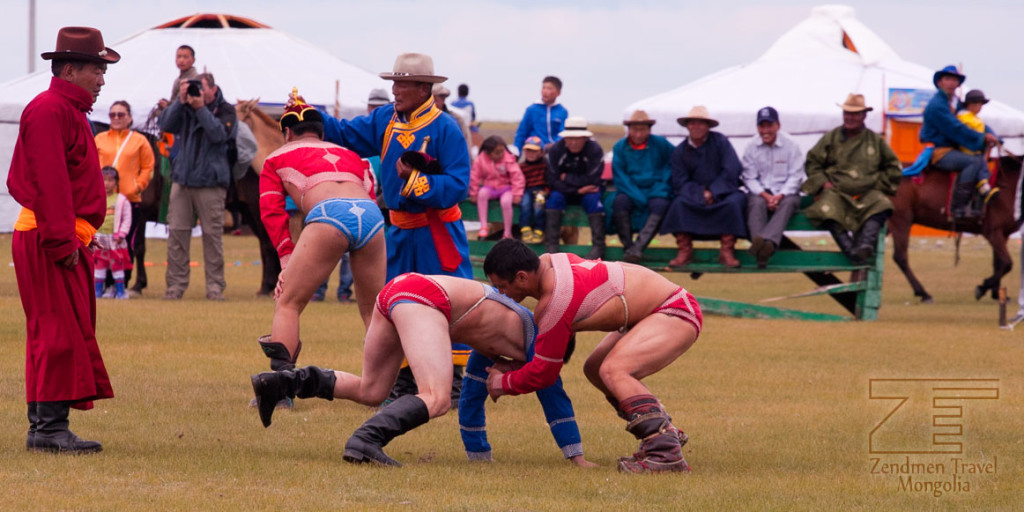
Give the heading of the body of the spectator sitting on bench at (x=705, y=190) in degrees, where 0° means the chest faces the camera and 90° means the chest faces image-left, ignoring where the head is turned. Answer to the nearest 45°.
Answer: approximately 0°

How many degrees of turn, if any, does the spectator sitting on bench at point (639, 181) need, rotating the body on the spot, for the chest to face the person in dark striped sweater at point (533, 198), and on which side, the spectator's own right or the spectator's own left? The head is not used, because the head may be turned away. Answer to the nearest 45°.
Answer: approximately 90° to the spectator's own right

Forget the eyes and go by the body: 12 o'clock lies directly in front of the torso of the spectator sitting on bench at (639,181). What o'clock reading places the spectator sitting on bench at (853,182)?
the spectator sitting on bench at (853,182) is roughly at 9 o'clock from the spectator sitting on bench at (639,181).

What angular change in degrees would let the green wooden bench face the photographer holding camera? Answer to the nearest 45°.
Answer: approximately 90° to its right

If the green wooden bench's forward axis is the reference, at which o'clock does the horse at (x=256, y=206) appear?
The horse is roughly at 3 o'clock from the green wooden bench.

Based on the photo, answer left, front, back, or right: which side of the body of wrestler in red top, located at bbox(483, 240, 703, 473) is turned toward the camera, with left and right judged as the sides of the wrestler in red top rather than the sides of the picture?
left

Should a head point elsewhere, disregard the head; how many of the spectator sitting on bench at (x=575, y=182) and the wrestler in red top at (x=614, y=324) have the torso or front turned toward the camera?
1

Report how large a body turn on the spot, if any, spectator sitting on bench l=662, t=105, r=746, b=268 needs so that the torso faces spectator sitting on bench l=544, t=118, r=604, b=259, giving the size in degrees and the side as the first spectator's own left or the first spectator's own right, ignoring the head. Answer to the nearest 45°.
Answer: approximately 90° to the first spectator's own right

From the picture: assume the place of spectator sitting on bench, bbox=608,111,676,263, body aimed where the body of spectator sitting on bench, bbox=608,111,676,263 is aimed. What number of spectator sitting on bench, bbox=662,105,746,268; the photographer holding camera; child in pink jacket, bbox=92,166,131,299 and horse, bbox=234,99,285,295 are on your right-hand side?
3

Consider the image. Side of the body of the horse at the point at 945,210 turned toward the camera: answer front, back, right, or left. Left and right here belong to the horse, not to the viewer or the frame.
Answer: right

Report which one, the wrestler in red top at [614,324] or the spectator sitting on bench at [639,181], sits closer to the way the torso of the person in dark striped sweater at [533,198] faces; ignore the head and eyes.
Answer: the wrestler in red top

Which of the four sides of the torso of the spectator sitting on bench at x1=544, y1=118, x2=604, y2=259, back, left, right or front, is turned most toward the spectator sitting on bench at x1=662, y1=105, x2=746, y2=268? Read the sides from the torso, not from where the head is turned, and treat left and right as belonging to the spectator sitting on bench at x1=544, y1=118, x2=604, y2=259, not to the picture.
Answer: left

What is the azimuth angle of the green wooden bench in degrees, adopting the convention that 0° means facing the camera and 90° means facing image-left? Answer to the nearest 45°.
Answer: approximately 0°
